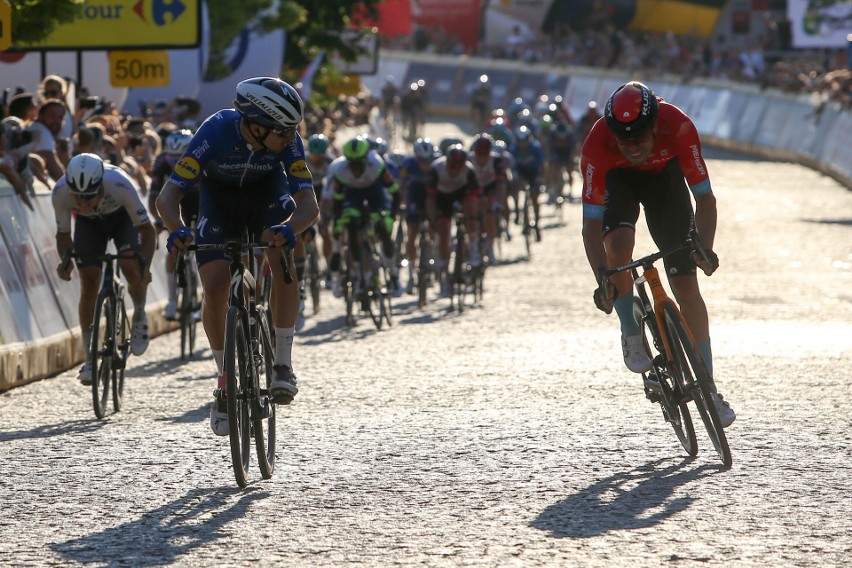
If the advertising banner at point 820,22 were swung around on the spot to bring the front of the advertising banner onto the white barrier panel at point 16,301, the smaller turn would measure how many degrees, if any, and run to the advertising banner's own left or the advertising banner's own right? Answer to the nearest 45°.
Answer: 0° — it already faces it

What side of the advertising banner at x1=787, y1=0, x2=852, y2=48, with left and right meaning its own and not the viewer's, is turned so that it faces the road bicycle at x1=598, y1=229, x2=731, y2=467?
front

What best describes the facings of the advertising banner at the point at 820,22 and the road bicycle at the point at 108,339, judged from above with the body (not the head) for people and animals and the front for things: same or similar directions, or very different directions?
same or similar directions

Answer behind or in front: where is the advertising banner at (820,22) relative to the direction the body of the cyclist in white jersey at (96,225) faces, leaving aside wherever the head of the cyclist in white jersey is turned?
behind

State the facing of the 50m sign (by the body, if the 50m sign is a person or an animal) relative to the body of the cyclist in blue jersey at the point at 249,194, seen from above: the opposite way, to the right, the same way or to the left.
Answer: the same way

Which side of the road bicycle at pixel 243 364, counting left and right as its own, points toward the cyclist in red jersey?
left

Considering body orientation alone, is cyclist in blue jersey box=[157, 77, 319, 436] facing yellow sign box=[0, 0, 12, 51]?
no

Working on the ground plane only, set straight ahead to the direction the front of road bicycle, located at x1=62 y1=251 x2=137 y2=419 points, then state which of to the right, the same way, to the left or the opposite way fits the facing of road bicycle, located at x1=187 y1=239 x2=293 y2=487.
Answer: the same way

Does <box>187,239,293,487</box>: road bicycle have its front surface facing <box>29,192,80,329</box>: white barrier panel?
no

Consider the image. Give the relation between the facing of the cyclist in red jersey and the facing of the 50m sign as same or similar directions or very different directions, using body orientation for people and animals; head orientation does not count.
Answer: same or similar directions

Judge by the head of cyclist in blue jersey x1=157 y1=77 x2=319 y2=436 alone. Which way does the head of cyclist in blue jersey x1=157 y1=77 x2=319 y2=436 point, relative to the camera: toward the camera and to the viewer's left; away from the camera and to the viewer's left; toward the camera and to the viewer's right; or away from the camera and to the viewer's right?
toward the camera and to the viewer's right

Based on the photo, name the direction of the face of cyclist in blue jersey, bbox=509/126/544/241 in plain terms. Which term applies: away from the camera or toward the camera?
toward the camera

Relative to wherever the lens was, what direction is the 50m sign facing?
facing the viewer

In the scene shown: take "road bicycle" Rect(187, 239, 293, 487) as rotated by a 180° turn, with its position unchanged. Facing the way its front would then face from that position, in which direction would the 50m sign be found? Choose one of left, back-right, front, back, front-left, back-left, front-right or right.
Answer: front

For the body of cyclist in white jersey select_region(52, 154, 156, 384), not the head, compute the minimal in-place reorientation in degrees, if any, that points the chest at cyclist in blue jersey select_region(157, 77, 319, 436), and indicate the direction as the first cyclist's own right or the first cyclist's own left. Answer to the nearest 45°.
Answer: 0° — they already face them

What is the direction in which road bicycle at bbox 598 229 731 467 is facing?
toward the camera

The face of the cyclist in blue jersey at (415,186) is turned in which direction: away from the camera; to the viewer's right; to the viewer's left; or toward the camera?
toward the camera

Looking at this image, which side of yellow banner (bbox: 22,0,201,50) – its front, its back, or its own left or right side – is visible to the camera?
front
